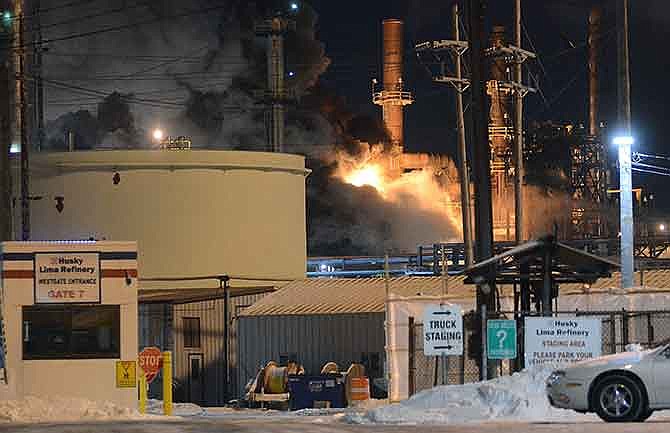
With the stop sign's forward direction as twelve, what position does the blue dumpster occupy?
The blue dumpster is roughly at 8 o'clock from the stop sign.

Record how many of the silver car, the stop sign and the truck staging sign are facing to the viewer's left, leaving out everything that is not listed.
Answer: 1

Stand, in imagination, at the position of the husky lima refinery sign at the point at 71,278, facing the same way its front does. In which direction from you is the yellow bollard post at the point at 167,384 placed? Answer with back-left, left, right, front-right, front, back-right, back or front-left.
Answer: front-left

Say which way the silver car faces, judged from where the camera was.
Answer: facing to the left of the viewer

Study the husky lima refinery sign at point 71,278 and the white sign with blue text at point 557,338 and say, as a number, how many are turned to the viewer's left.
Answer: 0

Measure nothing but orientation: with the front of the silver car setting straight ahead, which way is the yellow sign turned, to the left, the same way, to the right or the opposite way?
to the left

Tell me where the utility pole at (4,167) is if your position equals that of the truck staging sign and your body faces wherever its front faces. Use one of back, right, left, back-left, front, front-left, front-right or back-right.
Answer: back-right

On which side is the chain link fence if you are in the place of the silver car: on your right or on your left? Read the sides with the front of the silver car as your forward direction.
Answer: on your right

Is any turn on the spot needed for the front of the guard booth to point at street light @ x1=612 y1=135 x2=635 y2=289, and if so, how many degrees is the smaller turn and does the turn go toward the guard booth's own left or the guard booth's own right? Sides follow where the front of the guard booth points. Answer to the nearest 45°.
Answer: approximately 90° to the guard booth's own left

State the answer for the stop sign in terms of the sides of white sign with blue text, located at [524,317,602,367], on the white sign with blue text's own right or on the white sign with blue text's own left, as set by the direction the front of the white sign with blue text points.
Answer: on the white sign with blue text's own right

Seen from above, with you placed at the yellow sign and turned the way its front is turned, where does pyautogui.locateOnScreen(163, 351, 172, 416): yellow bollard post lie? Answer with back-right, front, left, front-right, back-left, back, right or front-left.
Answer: front-left

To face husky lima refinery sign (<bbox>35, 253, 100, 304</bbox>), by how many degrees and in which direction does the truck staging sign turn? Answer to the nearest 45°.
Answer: approximately 90° to its right

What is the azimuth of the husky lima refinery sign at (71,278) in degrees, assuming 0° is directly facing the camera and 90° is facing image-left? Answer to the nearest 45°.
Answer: approximately 0°
